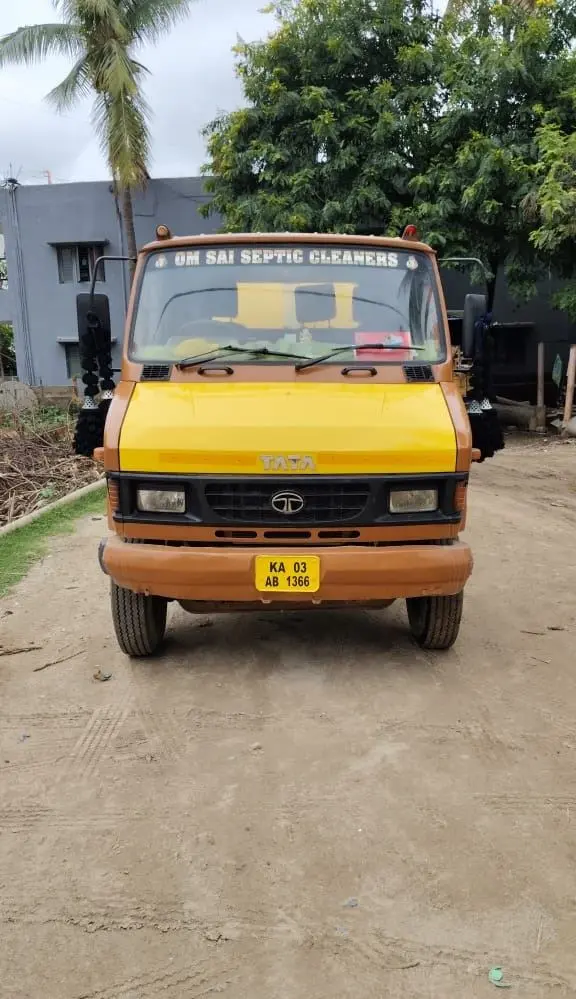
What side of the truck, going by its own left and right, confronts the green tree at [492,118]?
back

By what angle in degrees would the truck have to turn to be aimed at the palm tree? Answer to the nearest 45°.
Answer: approximately 180°

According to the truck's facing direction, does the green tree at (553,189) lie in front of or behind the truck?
behind

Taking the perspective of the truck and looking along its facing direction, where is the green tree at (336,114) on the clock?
The green tree is roughly at 6 o'clock from the truck.

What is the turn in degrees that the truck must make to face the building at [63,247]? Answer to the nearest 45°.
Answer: approximately 180°

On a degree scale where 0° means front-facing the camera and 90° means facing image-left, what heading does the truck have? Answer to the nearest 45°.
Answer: approximately 0°

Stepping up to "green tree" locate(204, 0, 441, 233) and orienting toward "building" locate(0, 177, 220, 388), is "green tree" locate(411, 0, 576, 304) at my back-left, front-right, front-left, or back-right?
back-right

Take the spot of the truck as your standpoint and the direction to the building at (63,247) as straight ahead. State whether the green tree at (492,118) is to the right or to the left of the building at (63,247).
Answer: right
